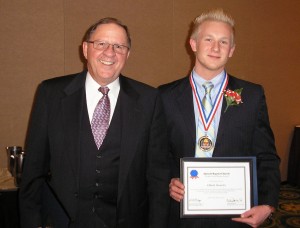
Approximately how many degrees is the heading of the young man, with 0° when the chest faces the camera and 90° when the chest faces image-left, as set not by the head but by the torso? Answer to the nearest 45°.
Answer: approximately 0°
